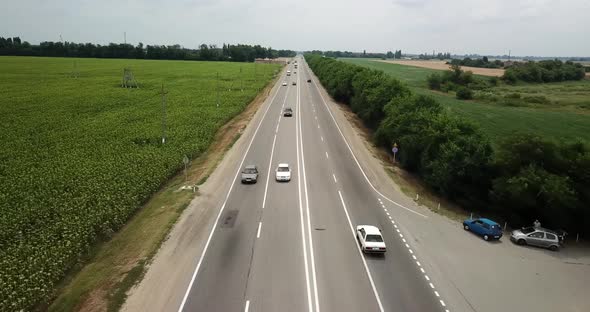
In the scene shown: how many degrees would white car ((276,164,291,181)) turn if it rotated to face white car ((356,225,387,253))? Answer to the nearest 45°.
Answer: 0° — it already faces it

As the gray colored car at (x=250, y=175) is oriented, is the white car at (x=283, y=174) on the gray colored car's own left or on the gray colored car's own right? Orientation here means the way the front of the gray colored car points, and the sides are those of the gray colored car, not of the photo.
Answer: on the gray colored car's own left

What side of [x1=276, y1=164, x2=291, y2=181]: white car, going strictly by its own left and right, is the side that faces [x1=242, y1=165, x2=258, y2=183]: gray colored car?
right

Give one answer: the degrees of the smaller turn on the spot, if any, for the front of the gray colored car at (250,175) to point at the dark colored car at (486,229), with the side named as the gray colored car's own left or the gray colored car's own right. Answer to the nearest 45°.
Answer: approximately 45° to the gray colored car's own left

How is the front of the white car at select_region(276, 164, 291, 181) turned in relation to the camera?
facing the viewer

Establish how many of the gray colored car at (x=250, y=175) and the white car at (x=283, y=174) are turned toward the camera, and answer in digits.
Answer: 2

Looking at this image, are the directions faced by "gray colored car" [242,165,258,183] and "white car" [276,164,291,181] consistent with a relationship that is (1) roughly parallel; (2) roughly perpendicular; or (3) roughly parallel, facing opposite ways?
roughly parallel

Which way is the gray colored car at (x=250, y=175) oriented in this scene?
toward the camera

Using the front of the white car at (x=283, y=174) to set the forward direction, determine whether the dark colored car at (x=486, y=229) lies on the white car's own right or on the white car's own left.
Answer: on the white car's own left

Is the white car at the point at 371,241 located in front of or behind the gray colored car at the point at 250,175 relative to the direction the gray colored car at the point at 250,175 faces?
in front
